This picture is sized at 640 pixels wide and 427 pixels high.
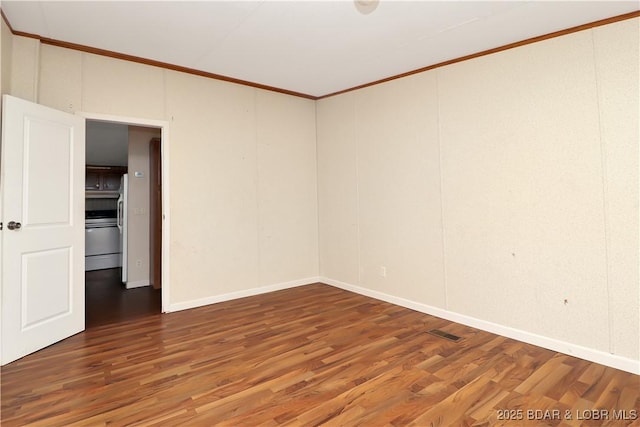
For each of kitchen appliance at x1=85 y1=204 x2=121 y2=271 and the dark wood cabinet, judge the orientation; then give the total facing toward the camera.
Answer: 2

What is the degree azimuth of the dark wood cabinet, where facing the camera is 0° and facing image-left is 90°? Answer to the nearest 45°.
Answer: approximately 0°

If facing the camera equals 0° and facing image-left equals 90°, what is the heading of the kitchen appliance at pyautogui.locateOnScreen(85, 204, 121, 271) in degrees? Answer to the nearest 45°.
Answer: approximately 0°

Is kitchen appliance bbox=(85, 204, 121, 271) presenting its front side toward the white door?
yes

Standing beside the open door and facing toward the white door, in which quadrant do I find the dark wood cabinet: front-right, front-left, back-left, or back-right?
back-right

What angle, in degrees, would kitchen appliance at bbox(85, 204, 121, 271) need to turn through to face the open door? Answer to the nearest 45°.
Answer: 0° — it already faces it

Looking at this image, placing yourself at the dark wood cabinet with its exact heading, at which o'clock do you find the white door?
The white door is roughly at 12 o'clock from the dark wood cabinet.
